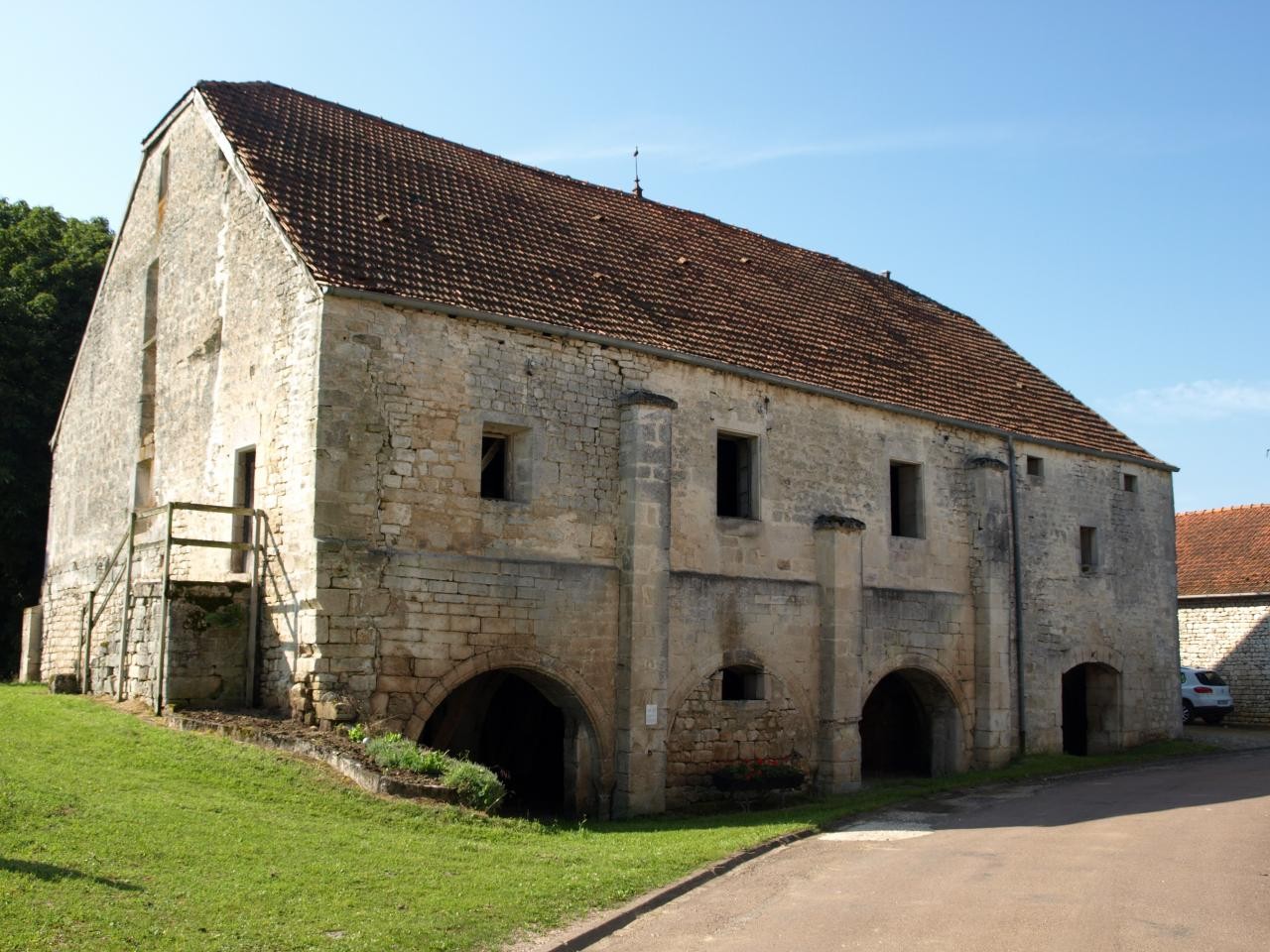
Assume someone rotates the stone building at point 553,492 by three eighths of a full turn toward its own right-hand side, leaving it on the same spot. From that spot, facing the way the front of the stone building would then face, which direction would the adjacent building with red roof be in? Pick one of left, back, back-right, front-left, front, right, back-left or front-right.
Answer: back-right

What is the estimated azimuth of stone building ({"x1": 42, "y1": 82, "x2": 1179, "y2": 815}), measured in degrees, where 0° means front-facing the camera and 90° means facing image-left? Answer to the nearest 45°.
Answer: approximately 315°

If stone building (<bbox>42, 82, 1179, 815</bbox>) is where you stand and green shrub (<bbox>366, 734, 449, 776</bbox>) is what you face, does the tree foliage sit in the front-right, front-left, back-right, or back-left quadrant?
back-right

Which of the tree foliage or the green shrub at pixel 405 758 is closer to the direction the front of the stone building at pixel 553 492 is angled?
the green shrub

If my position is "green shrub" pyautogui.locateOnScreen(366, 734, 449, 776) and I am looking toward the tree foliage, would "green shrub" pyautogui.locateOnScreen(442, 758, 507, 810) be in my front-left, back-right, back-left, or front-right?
back-right

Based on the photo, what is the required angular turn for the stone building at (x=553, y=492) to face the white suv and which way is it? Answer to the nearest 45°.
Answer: approximately 90° to its left
